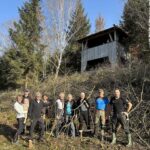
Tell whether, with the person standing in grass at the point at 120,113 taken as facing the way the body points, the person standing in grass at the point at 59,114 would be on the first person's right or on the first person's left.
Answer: on the first person's right

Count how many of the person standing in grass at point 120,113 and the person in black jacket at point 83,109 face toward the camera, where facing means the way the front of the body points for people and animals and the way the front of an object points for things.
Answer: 2

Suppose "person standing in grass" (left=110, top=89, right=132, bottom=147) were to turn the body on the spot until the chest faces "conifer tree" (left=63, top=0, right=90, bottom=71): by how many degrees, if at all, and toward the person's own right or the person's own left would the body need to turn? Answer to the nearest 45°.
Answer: approximately 180°

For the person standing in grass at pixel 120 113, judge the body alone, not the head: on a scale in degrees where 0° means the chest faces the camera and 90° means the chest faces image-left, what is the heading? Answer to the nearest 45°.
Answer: approximately 0°

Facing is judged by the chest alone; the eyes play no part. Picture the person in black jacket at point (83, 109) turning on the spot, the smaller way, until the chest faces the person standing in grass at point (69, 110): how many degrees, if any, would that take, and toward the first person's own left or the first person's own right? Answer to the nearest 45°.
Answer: approximately 90° to the first person's own right

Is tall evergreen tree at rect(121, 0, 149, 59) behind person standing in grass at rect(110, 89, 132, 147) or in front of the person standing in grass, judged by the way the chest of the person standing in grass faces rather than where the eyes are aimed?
behind

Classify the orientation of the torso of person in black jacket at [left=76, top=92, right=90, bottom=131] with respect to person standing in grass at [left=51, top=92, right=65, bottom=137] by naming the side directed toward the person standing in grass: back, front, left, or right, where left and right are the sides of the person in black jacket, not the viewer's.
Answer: right
